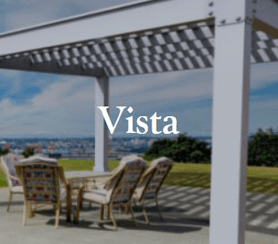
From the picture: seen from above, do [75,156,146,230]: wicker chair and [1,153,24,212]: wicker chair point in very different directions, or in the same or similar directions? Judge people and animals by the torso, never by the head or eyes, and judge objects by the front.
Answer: very different directions

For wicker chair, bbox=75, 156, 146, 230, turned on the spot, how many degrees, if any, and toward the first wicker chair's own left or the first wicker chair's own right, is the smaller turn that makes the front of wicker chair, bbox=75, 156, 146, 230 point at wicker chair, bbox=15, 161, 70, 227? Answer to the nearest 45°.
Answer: approximately 45° to the first wicker chair's own left

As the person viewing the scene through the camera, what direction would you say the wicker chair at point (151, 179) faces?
facing away from the viewer and to the left of the viewer

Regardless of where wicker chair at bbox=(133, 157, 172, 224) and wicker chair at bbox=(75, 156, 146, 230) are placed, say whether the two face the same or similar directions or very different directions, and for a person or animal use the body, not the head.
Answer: same or similar directions

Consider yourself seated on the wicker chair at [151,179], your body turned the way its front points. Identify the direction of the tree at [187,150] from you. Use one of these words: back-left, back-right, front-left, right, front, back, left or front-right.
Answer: front-right

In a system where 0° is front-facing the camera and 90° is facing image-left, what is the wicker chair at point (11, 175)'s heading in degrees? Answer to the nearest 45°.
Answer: approximately 315°

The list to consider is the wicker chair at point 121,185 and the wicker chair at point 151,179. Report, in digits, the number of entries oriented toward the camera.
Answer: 0

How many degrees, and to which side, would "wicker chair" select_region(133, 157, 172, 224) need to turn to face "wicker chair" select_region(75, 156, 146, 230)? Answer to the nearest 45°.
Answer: approximately 90° to its left

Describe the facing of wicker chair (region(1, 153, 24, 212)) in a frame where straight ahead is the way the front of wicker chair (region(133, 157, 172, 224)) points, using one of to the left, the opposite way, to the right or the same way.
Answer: the opposite way

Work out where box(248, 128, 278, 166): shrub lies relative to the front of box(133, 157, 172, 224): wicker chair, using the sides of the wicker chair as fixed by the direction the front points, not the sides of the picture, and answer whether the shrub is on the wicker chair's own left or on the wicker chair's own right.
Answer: on the wicker chair's own right

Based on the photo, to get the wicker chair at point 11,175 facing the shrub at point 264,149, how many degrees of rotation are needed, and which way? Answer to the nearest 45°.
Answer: approximately 90° to its left

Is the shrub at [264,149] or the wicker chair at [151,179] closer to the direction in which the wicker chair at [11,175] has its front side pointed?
the wicker chair

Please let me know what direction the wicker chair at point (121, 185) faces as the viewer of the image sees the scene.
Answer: facing away from the viewer and to the left of the viewer

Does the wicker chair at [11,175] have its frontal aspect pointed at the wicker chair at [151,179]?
yes
